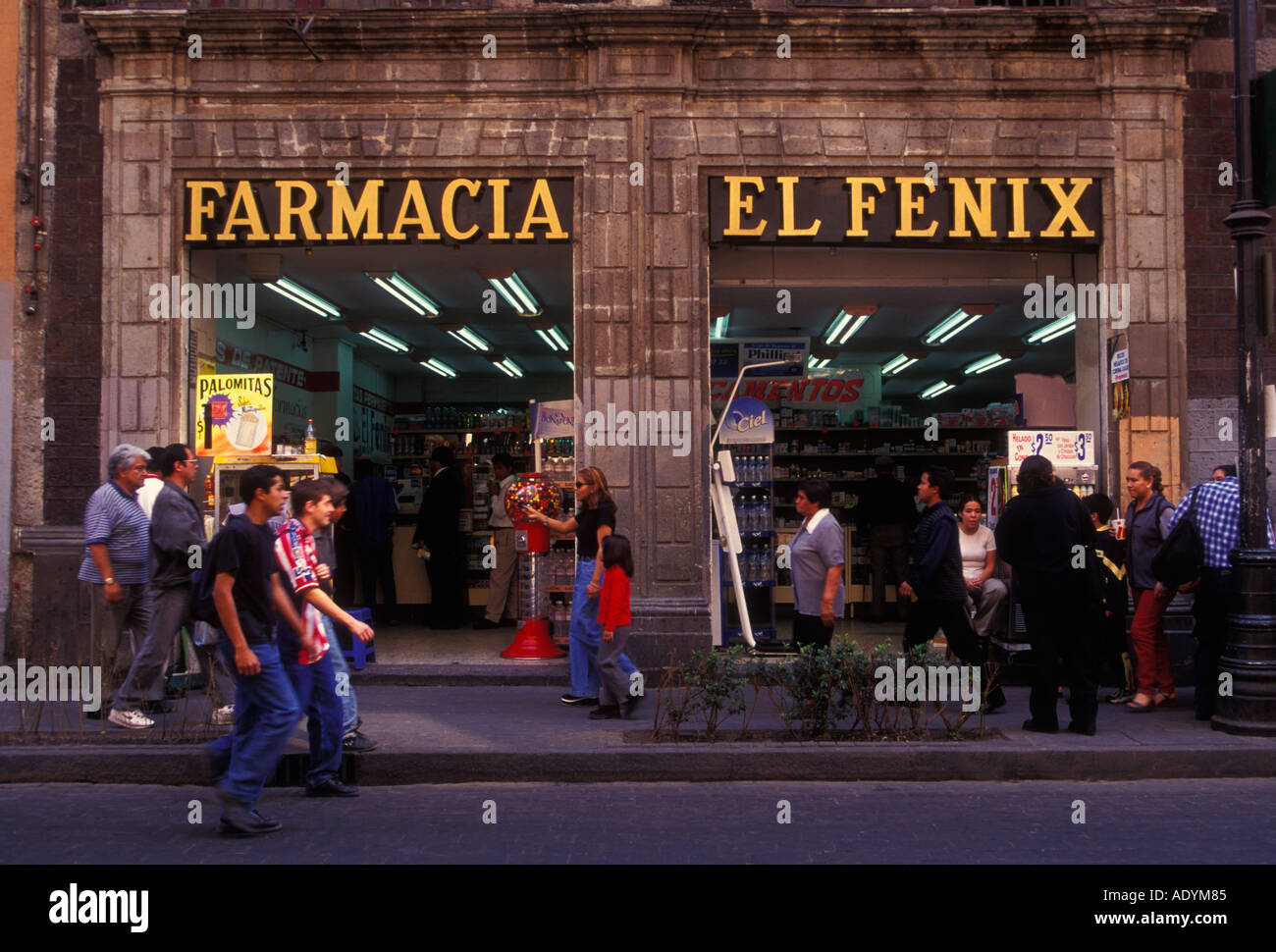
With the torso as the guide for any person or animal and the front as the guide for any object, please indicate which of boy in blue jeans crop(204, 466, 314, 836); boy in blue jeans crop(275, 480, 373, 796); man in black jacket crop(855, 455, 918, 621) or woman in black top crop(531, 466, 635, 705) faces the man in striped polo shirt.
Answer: the woman in black top

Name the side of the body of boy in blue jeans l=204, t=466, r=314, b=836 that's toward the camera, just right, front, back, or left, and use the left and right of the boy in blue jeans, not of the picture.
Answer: right

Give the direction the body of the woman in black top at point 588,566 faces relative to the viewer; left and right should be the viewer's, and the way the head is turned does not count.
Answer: facing to the left of the viewer

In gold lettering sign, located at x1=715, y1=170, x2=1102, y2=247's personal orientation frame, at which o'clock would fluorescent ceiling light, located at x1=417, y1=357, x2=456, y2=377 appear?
The fluorescent ceiling light is roughly at 5 o'clock from the gold lettering sign.

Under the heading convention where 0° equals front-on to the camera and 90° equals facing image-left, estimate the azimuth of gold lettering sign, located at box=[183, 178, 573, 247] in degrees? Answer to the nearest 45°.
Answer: approximately 0°

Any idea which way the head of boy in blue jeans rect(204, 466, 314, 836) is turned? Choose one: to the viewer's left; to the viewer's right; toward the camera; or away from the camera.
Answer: to the viewer's right

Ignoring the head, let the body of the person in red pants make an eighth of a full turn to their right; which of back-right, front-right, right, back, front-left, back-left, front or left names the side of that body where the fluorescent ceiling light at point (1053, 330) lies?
right

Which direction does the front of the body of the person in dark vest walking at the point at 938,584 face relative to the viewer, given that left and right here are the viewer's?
facing to the left of the viewer

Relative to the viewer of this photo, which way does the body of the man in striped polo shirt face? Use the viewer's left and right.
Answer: facing to the right of the viewer

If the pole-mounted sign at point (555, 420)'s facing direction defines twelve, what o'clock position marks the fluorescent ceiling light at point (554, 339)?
The fluorescent ceiling light is roughly at 6 o'clock from the pole-mounted sign.

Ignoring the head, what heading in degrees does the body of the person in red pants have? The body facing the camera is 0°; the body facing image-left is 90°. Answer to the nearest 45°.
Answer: approximately 45°

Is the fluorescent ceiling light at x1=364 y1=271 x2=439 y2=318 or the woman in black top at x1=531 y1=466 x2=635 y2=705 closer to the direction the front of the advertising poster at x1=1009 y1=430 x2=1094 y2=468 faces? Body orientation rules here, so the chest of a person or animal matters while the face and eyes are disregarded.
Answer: the woman in black top

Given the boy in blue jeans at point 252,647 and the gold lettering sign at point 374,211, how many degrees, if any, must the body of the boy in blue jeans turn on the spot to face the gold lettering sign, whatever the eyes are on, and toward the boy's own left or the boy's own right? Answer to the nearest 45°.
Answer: approximately 90° to the boy's own left

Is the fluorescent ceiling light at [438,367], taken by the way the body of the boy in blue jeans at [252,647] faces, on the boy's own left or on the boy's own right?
on the boy's own left
